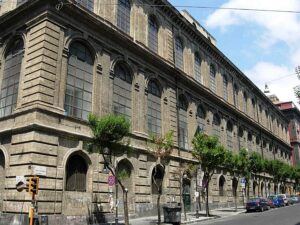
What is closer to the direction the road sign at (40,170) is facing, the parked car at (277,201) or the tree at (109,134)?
the tree

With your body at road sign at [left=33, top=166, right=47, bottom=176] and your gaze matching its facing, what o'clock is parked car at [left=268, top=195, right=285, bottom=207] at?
The parked car is roughly at 8 o'clock from the road sign.

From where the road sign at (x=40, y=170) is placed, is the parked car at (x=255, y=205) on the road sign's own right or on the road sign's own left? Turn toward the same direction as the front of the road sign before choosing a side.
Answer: on the road sign's own left

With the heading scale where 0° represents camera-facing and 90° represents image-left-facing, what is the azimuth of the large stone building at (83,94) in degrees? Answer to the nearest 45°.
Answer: approximately 315°

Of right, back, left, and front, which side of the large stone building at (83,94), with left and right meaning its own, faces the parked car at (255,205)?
left

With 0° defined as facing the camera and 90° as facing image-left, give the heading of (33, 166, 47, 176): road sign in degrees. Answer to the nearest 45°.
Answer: approximately 0°

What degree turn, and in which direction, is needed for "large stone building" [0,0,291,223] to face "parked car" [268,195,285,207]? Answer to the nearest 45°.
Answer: approximately 90° to its left
